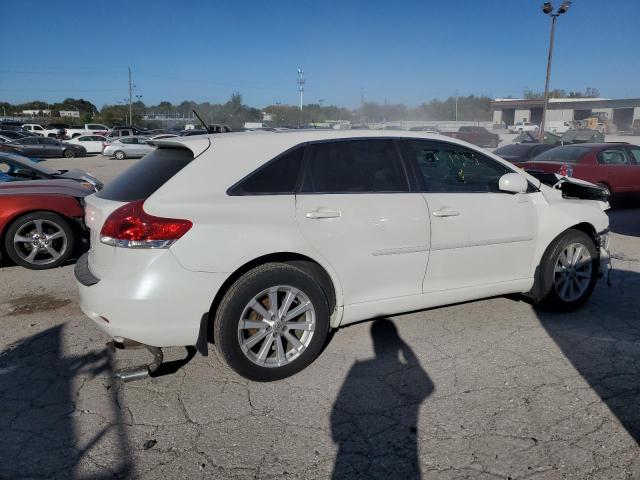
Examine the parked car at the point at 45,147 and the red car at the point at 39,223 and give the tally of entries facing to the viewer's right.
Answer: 2

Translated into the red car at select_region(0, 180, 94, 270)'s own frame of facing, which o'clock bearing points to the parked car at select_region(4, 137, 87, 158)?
The parked car is roughly at 9 o'clock from the red car.

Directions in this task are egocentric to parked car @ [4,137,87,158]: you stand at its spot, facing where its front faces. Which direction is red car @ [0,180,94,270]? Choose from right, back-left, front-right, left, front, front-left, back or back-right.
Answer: right

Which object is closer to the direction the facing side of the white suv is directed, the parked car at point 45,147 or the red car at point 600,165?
the red car

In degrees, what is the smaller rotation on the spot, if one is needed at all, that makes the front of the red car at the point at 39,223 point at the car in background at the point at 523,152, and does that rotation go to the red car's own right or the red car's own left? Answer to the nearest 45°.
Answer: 0° — it already faces it

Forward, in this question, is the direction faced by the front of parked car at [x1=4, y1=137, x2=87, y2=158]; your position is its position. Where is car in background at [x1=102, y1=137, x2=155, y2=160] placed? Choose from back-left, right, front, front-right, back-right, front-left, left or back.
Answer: front-right

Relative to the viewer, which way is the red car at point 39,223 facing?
to the viewer's right

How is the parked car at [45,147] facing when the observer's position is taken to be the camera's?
facing to the right of the viewer

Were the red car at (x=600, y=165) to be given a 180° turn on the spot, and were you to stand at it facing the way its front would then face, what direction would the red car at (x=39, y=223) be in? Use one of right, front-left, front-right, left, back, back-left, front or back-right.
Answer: front

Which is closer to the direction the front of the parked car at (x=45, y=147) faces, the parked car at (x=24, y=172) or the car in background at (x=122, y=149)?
the car in background

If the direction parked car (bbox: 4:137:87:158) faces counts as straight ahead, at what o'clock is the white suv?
The white suv is roughly at 3 o'clock from the parked car.
